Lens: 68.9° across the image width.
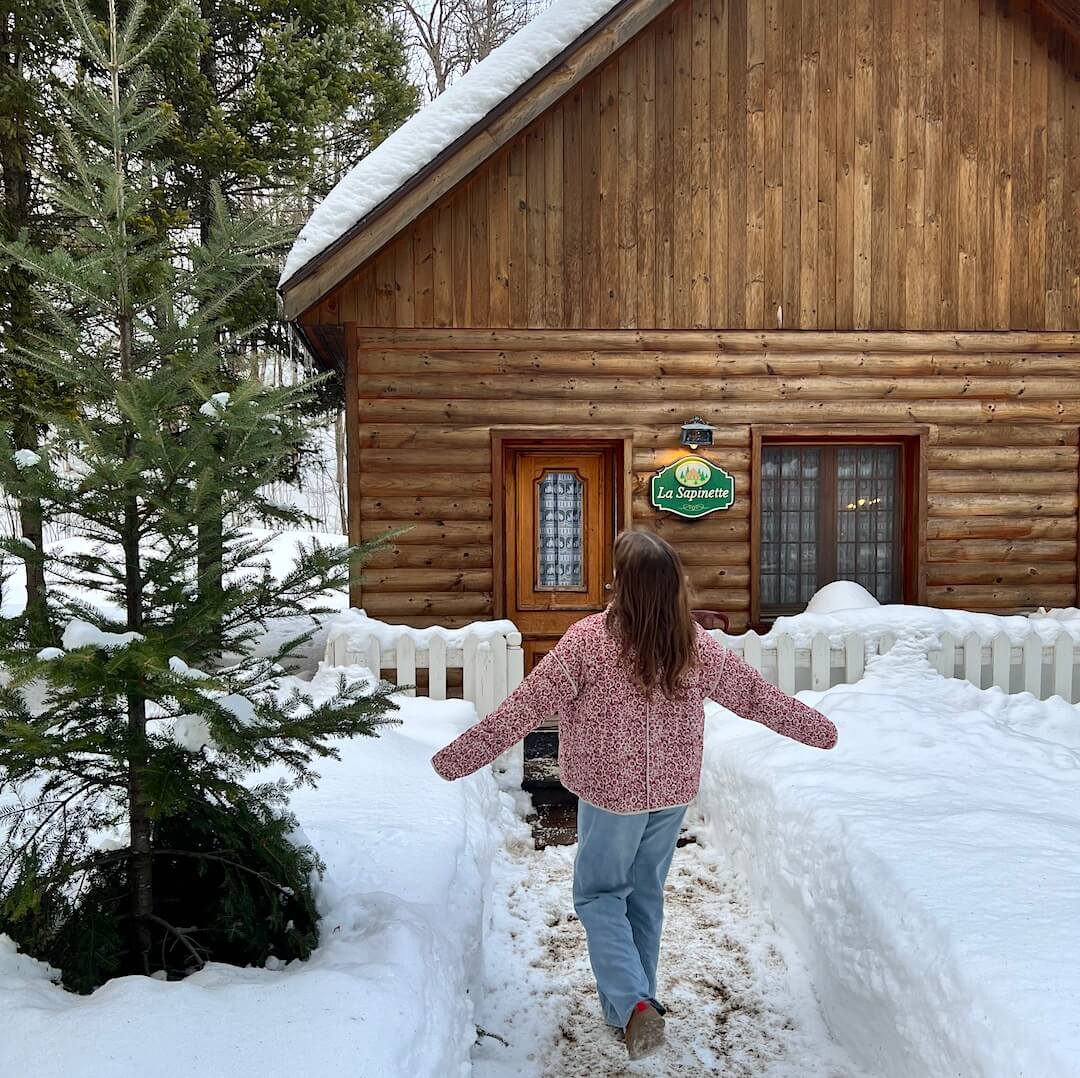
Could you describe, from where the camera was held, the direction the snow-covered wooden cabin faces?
facing the viewer

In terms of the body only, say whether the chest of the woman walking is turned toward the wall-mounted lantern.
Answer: yes

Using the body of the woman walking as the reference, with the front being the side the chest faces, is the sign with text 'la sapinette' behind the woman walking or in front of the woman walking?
in front

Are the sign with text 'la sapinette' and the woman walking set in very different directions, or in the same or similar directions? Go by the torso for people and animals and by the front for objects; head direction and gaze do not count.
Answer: very different directions

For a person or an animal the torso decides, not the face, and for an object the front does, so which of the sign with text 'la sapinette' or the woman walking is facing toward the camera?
the sign with text 'la sapinette'

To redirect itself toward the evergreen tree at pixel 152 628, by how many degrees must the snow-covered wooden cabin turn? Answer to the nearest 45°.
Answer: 0° — it already faces it

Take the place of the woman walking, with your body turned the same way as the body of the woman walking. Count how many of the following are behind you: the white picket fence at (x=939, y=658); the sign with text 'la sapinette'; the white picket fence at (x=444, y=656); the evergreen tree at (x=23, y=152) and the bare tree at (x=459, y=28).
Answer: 0

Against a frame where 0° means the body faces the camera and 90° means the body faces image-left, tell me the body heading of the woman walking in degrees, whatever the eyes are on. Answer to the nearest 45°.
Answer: approximately 180°

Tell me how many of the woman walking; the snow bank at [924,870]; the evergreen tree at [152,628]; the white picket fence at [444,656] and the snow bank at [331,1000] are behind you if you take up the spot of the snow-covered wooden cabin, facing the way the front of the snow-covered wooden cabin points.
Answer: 0

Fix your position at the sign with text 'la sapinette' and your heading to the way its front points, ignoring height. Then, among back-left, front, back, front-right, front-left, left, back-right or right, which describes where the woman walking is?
front

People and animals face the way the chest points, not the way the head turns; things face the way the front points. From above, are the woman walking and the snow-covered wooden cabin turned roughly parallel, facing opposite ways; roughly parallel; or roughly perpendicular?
roughly parallel, facing opposite ways

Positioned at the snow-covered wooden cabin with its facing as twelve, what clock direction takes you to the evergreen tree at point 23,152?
The evergreen tree is roughly at 3 o'clock from the snow-covered wooden cabin.

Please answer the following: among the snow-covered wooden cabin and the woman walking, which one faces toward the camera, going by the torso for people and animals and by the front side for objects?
the snow-covered wooden cabin

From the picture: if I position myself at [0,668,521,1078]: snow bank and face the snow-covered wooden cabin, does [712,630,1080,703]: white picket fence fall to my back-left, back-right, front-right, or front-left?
front-right

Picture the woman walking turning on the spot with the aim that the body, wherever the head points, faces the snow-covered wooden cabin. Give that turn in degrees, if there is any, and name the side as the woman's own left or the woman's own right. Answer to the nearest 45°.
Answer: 0° — they already face it

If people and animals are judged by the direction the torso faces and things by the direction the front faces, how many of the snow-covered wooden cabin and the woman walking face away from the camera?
1

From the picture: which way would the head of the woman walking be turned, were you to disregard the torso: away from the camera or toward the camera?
away from the camera

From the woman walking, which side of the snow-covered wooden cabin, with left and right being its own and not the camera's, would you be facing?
front

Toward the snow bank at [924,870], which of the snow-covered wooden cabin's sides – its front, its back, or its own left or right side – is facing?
front

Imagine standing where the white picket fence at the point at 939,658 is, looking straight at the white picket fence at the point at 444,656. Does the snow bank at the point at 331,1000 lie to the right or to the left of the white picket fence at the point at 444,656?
left
